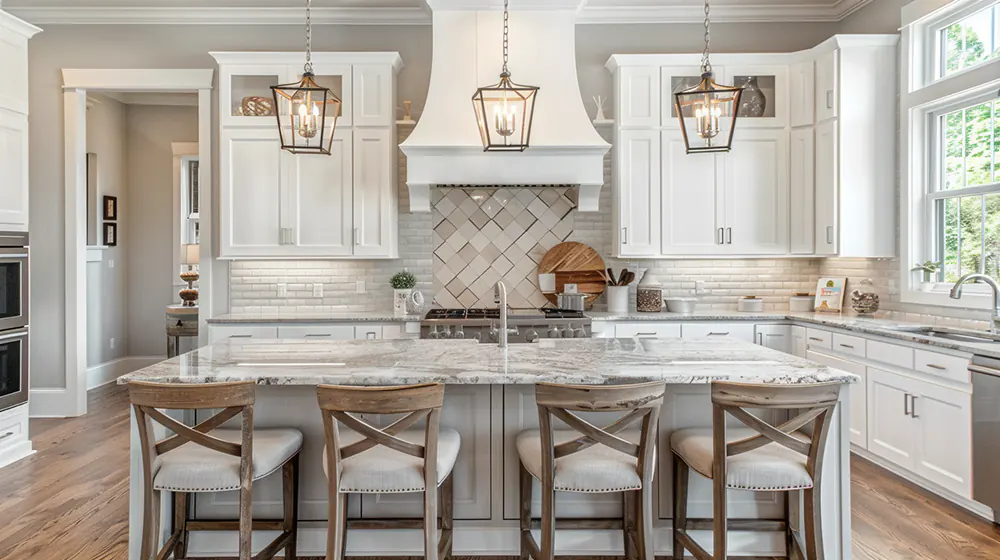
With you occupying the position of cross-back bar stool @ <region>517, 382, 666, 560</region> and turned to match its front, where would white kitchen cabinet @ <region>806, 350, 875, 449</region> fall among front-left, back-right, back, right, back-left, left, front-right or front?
front-right

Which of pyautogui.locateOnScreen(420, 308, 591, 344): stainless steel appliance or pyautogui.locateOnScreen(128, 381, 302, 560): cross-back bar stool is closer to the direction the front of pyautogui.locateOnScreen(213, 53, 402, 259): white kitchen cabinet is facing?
the cross-back bar stool

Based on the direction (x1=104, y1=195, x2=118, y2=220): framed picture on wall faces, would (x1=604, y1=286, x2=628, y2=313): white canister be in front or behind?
in front

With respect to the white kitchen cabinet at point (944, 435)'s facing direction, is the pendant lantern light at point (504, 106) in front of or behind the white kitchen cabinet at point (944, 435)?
in front

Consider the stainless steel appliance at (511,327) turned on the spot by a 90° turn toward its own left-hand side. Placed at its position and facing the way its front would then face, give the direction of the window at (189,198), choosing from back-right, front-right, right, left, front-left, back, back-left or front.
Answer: back-left

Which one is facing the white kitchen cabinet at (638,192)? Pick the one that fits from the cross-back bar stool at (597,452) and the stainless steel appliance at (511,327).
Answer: the cross-back bar stool

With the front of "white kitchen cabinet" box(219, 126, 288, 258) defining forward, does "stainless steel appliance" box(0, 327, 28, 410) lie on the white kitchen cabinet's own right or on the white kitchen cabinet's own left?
on the white kitchen cabinet's own right

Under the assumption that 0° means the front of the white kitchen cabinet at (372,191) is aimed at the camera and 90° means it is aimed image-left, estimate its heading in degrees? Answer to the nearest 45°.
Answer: approximately 0°

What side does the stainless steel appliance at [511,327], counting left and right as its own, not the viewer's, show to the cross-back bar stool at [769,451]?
front

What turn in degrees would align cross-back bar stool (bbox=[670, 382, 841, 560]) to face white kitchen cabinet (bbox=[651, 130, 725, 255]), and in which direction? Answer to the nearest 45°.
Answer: approximately 45° to its right

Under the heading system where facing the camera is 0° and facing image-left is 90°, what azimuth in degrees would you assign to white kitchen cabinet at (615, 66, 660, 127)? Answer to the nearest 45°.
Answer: approximately 0°

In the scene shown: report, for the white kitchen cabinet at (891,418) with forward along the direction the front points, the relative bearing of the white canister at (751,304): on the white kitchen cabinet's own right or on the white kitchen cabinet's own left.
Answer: on the white kitchen cabinet's own right

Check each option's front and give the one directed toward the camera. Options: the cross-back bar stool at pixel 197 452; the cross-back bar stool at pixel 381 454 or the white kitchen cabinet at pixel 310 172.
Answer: the white kitchen cabinet

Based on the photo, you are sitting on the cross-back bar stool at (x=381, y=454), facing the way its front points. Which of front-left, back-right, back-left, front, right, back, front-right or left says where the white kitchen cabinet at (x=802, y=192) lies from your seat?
front-right

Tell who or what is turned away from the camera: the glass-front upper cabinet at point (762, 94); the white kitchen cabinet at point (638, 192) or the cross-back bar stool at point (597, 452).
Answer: the cross-back bar stool

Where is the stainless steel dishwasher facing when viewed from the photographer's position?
facing the viewer and to the left of the viewer

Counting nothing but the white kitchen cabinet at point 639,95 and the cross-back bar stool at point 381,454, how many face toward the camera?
1

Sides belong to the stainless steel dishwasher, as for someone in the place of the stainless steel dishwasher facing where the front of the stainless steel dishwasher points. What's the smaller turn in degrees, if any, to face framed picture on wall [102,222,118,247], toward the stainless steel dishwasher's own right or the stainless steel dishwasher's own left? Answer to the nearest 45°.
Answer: approximately 45° to the stainless steel dishwasher's own right

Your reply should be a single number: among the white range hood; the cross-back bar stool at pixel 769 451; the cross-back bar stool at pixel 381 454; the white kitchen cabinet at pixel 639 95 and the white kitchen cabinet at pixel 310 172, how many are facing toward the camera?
3

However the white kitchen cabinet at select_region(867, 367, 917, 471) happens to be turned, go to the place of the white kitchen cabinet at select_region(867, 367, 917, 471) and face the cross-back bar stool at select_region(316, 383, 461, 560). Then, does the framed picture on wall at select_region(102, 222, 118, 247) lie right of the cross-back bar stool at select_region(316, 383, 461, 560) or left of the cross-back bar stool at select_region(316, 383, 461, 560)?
right

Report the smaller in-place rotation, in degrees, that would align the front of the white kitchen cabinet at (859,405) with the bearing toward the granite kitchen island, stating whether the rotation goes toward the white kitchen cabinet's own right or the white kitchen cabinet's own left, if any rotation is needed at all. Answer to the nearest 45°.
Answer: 0° — it already faces it
